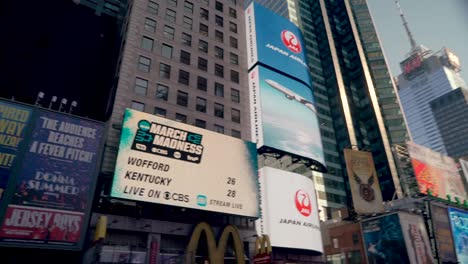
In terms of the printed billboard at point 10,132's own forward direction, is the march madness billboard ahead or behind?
ahead

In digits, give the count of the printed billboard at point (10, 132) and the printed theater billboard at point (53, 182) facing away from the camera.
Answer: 0

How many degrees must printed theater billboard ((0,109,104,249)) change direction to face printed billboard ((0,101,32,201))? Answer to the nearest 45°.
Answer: approximately 90° to its right

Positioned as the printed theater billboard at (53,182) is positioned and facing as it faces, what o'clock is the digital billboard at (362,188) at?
the digital billboard at (362,188) is roughly at 9 o'clock from the printed theater billboard at (53,182).

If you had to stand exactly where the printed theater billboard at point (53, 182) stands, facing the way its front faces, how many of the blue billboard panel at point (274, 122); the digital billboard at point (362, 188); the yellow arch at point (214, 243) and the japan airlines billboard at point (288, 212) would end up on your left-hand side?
4

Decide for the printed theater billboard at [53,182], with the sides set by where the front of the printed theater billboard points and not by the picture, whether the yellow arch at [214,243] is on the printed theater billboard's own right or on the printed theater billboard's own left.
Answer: on the printed theater billboard's own left

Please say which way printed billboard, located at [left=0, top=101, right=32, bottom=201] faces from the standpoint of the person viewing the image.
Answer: facing the viewer and to the right of the viewer

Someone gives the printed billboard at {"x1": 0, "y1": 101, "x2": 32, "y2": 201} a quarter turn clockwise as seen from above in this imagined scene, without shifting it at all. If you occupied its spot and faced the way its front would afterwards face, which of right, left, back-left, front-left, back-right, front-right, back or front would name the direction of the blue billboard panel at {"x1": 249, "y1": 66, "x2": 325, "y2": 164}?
back-left

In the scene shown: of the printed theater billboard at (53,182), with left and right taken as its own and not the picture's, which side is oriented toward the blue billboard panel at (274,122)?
left

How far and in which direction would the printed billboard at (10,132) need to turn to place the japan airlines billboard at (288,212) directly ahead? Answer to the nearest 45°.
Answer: approximately 45° to its left

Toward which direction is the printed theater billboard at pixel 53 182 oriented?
toward the camera

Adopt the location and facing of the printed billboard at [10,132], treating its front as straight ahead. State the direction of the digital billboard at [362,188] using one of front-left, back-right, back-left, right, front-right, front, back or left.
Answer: front-left
